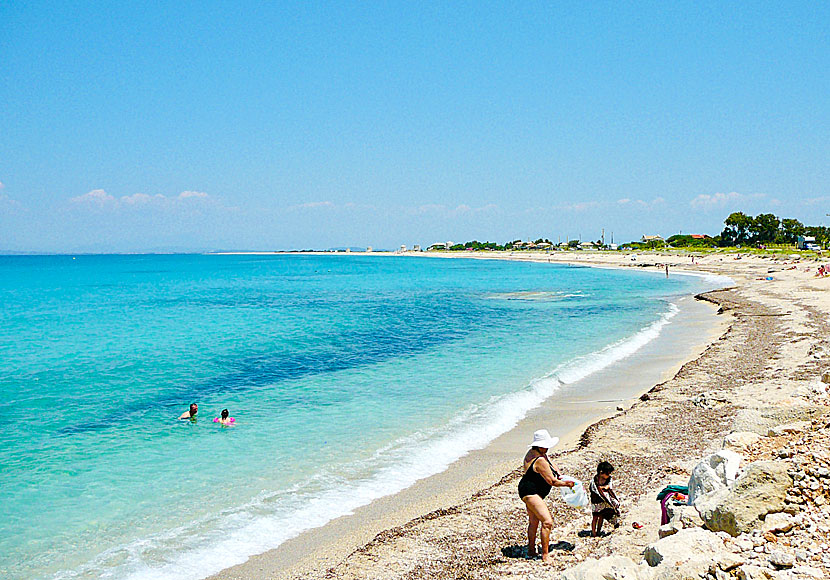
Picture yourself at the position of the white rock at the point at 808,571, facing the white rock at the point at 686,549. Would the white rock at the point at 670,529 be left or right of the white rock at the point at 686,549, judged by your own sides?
right

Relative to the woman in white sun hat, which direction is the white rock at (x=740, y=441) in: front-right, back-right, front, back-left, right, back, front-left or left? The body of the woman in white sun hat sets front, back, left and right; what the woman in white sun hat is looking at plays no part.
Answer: front-left

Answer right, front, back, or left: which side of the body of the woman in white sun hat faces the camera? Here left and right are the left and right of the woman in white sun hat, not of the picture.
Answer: right

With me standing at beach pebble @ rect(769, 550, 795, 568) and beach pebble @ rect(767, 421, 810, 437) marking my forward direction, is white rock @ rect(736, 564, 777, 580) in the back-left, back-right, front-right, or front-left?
back-left

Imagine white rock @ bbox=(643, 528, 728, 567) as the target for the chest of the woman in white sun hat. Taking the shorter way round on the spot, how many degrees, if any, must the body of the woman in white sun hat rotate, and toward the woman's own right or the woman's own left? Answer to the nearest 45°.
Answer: approximately 45° to the woman's own right

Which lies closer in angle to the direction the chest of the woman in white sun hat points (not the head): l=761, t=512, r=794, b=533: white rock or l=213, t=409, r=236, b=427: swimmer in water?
the white rock

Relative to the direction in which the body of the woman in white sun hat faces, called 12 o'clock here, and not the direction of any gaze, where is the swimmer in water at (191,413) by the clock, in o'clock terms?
The swimmer in water is roughly at 7 o'clock from the woman in white sun hat.

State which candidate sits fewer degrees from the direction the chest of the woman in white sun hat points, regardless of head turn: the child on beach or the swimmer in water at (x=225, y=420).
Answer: the child on beach

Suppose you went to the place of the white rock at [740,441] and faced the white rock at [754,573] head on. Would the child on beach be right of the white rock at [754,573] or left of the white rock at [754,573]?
right

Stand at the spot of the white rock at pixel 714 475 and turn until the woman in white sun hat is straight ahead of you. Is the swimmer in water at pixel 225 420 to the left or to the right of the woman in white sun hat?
right

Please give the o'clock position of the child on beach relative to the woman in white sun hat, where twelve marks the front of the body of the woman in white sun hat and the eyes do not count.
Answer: The child on beach is roughly at 11 o'clock from the woman in white sun hat.

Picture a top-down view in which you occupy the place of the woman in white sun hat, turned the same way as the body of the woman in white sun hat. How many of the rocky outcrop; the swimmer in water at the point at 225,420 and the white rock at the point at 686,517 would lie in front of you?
2

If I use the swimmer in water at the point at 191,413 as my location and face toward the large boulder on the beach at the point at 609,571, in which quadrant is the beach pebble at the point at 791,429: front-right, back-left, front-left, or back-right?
front-left

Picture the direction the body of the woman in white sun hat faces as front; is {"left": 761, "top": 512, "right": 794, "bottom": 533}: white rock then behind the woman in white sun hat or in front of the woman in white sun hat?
in front

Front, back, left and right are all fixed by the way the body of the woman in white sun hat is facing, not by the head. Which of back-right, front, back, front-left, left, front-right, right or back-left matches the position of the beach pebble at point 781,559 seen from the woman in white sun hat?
front-right

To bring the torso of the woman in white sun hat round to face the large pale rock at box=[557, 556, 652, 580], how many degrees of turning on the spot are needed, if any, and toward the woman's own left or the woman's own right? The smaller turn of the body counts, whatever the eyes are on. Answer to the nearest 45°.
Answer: approximately 45° to the woman's own right

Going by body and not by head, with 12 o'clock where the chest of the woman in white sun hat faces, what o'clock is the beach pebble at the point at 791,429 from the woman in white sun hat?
The beach pebble is roughly at 11 o'clock from the woman in white sun hat.

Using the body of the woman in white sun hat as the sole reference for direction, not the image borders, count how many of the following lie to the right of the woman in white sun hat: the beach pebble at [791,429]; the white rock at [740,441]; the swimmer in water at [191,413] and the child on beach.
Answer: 0
